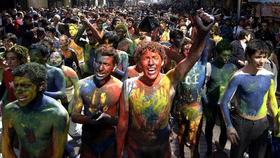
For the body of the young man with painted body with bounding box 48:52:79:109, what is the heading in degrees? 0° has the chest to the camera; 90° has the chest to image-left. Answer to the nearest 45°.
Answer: approximately 45°

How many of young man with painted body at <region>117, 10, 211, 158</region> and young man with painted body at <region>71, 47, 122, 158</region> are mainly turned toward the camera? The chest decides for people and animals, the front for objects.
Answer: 2

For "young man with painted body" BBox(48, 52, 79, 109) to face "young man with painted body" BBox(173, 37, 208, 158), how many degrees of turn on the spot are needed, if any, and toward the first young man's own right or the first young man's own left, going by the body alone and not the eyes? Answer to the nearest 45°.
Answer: approximately 135° to the first young man's own left

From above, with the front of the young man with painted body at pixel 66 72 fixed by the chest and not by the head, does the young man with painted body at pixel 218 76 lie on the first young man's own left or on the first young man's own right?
on the first young man's own left

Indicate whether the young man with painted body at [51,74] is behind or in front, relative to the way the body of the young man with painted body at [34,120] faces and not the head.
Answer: behind

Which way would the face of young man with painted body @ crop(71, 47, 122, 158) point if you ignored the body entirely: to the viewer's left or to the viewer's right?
to the viewer's left

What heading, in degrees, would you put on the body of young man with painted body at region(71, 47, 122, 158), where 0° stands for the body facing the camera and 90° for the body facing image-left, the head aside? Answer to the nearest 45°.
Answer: approximately 0°

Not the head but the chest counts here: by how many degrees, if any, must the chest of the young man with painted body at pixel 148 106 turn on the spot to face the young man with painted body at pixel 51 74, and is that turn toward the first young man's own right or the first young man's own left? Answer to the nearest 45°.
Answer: approximately 135° to the first young man's own right
